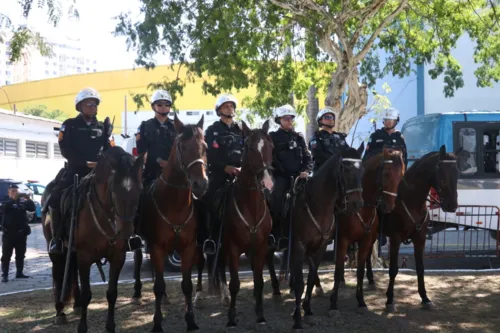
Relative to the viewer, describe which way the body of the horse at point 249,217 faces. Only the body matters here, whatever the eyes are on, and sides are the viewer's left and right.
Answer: facing the viewer

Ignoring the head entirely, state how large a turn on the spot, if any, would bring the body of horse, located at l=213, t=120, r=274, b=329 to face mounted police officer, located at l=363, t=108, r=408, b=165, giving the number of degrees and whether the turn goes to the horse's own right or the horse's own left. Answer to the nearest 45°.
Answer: approximately 135° to the horse's own left

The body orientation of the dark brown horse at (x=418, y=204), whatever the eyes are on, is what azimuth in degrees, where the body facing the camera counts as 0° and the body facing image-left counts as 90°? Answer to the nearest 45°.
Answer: approximately 315°

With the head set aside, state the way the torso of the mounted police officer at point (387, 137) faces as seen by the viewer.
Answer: toward the camera

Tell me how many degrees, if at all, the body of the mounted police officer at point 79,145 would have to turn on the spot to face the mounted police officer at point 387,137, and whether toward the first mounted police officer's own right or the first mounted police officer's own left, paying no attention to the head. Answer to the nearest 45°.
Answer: approximately 45° to the first mounted police officer's own left

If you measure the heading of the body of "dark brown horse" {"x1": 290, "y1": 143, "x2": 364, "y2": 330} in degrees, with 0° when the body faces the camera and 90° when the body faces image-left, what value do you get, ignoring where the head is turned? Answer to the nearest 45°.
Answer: approximately 315°

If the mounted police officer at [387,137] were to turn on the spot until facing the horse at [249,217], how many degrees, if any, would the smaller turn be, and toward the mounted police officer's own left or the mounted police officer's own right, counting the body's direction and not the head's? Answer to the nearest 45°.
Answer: approximately 45° to the mounted police officer's own right

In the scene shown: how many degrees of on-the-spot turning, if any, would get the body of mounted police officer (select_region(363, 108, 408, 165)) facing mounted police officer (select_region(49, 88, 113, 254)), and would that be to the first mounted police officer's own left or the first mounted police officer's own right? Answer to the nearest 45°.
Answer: approximately 45° to the first mounted police officer's own right

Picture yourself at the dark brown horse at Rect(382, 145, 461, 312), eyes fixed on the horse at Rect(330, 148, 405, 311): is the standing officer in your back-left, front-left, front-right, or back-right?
front-right

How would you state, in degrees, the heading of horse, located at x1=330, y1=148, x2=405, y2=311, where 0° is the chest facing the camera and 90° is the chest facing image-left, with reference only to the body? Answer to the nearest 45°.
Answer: approximately 0°

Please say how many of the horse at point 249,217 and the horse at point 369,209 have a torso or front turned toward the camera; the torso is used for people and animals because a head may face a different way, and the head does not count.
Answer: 2

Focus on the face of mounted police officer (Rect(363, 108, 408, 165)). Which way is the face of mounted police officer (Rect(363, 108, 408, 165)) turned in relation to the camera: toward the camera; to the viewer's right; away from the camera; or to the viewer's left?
toward the camera

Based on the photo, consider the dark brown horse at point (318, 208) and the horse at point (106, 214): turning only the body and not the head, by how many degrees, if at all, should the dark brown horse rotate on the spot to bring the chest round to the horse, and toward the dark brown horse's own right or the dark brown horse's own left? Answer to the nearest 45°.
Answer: approximately 135° to the dark brown horse's own right

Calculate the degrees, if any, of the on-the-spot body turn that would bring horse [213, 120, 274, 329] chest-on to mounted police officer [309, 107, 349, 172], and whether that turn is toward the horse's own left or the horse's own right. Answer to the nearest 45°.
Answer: approximately 135° to the horse's own left

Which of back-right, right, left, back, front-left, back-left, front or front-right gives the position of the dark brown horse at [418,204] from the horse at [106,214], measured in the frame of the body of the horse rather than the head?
front-left

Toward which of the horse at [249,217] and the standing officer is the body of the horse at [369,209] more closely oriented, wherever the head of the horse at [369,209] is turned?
the horse

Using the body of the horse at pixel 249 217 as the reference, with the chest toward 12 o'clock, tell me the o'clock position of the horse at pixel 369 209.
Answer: the horse at pixel 369 209 is roughly at 8 o'clock from the horse at pixel 249 217.
